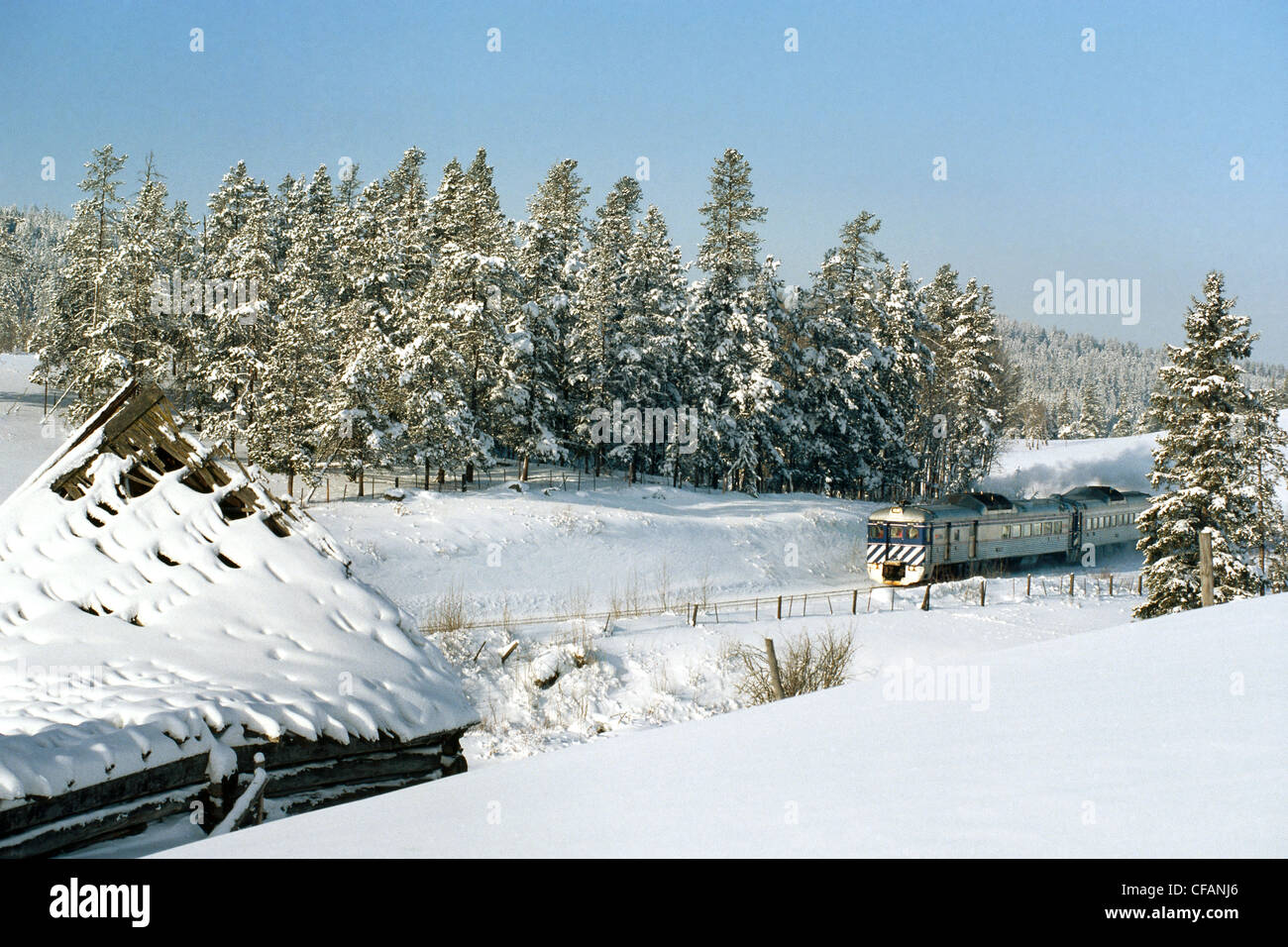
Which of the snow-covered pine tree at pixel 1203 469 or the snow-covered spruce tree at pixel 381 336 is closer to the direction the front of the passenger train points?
the snow-covered spruce tree

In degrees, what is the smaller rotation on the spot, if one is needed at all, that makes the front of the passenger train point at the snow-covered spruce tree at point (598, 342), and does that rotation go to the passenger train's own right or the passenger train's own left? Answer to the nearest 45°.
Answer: approximately 45° to the passenger train's own right

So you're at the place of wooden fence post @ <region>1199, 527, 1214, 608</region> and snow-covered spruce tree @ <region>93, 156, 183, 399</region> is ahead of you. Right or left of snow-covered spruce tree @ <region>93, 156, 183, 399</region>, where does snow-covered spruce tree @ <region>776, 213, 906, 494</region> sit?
right

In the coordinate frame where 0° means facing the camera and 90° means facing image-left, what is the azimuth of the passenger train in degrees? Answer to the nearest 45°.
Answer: approximately 45°

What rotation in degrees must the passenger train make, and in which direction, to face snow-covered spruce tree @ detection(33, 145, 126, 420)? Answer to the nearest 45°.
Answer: approximately 45° to its right

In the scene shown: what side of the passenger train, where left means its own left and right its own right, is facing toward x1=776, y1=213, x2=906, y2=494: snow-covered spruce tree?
right

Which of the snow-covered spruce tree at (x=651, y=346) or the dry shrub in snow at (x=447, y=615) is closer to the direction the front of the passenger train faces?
the dry shrub in snow

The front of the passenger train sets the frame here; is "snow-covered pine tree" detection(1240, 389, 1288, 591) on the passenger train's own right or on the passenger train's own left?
on the passenger train's own left
